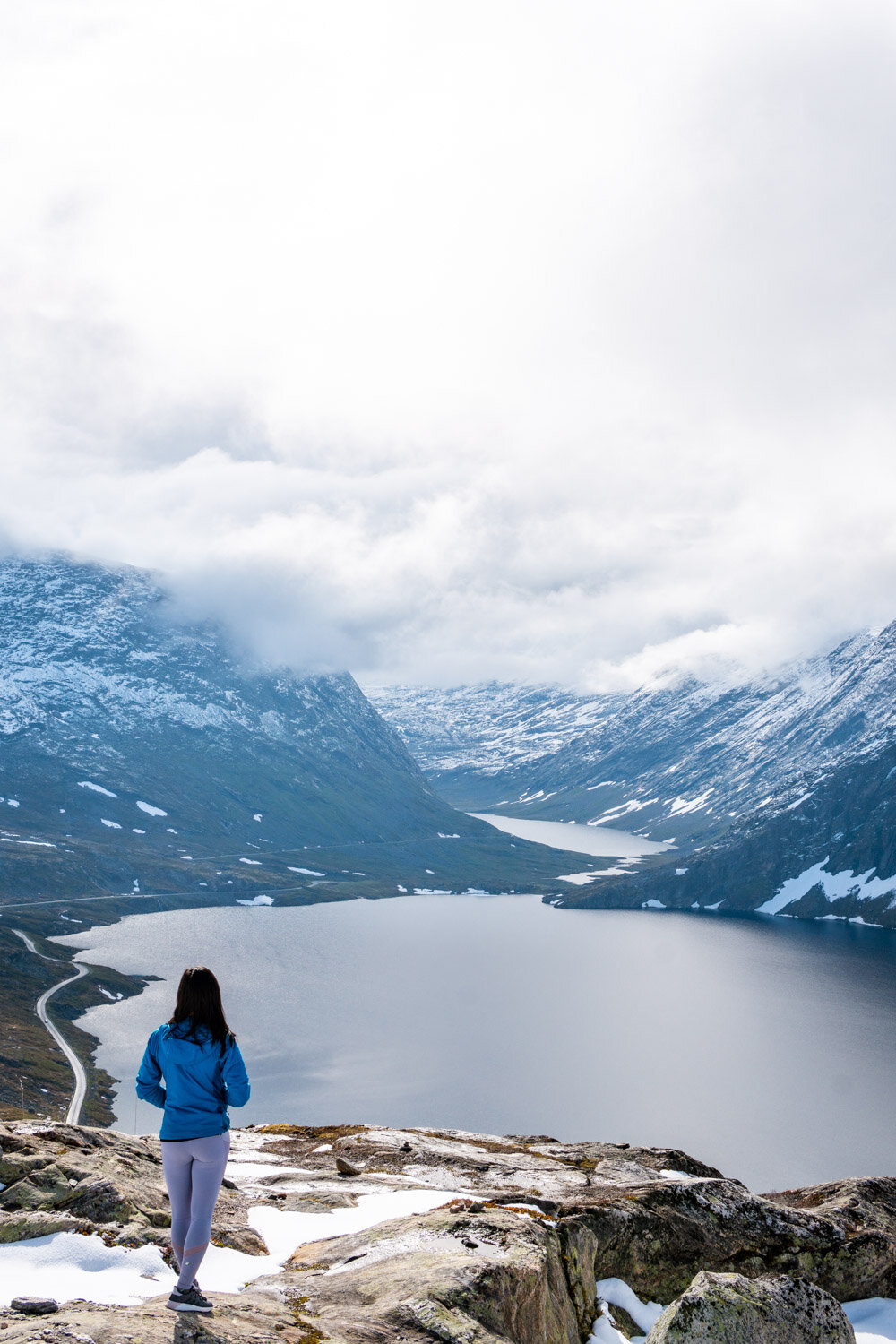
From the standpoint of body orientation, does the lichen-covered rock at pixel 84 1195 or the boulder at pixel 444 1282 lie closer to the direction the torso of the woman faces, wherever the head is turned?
the lichen-covered rock

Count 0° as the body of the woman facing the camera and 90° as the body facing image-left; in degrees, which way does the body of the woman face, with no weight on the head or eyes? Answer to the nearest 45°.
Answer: approximately 180°

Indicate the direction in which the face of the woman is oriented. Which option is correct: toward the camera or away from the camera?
away from the camera

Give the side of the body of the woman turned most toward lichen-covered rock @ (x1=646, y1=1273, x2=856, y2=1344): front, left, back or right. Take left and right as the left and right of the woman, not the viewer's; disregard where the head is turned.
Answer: right
